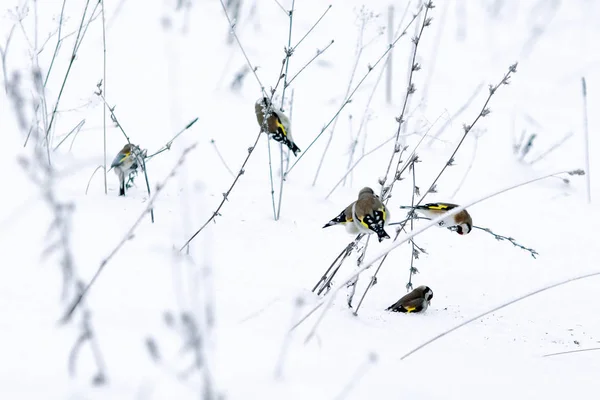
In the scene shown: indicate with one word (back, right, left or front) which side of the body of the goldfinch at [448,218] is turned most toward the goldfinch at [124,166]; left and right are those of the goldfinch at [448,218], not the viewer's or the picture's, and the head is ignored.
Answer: back

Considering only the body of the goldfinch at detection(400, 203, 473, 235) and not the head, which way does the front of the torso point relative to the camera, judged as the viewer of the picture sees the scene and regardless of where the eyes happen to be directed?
to the viewer's right

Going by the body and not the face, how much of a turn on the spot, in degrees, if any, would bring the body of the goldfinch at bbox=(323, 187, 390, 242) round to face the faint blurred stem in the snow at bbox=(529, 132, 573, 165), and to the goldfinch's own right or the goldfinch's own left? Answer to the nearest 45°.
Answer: approximately 45° to the goldfinch's own right

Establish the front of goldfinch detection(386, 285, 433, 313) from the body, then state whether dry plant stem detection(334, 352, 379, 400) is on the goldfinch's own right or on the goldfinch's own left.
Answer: on the goldfinch's own right

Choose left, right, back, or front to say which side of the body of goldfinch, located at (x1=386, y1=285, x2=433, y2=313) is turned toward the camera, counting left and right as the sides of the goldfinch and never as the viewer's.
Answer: right
